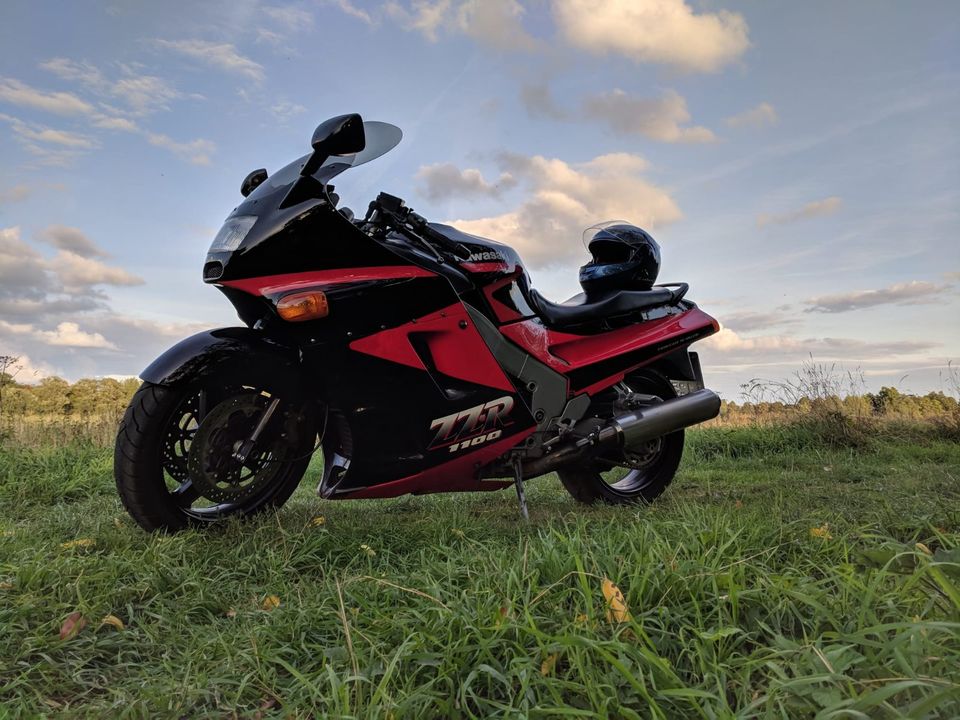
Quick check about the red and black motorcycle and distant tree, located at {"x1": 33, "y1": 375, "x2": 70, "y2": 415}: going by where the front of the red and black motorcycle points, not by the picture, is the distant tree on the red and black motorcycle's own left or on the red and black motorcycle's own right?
on the red and black motorcycle's own right

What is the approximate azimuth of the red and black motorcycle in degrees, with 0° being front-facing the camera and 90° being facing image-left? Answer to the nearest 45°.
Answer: approximately 45°
